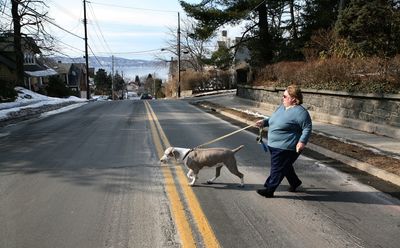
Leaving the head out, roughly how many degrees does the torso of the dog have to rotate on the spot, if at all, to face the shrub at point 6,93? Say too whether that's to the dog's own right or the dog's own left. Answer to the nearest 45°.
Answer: approximately 45° to the dog's own right

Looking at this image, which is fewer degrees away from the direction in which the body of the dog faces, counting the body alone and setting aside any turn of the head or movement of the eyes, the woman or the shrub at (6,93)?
the shrub

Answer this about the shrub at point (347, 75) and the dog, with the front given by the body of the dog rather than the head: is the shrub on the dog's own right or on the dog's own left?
on the dog's own right

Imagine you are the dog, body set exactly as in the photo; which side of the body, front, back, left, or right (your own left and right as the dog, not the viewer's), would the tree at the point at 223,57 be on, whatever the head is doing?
right

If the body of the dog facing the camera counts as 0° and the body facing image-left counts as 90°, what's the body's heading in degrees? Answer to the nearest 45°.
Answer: approximately 90°

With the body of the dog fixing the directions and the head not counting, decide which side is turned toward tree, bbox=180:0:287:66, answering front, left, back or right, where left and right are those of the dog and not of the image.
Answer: right
